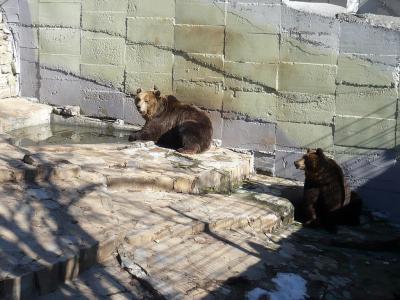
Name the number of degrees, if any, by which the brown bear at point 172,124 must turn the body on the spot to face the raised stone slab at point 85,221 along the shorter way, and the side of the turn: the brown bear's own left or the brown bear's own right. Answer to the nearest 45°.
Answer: approximately 90° to the brown bear's own left

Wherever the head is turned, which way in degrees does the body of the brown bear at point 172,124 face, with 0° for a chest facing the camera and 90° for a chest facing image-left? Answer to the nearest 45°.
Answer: approximately 90°
